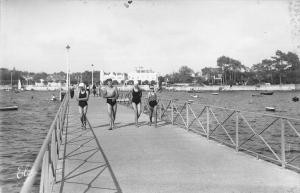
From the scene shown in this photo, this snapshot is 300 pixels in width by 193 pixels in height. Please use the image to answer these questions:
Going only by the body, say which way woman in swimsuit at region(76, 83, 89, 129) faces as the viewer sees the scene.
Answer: toward the camera

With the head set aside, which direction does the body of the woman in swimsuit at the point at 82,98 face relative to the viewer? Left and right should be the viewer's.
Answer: facing the viewer
